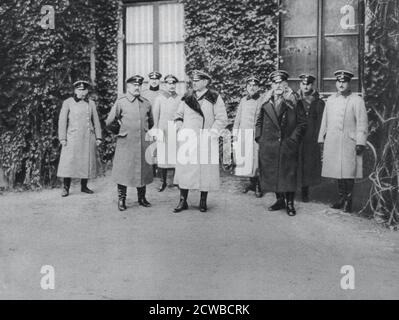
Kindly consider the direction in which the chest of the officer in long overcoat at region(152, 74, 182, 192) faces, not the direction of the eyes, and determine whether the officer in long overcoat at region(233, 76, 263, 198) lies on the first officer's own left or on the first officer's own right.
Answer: on the first officer's own left

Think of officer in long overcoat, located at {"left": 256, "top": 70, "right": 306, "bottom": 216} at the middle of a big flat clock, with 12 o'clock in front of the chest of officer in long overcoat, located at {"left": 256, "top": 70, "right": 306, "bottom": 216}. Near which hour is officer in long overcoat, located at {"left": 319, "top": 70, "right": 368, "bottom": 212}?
officer in long overcoat, located at {"left": 319, "top": 70, "right": 368, "bottom": 212} is roughly at 8 o'clock from officer in long overcoat, located at {"left": 256, "top": 70, "right": 306, "bottom": 216}.

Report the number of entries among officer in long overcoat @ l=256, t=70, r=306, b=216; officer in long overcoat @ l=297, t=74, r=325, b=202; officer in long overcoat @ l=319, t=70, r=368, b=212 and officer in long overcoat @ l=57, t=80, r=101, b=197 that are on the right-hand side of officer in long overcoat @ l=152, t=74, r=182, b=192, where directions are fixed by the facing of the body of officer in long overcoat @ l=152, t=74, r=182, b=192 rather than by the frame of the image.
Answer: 1

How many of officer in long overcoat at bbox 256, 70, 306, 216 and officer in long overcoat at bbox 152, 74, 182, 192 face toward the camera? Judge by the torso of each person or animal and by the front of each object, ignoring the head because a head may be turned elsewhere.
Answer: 2

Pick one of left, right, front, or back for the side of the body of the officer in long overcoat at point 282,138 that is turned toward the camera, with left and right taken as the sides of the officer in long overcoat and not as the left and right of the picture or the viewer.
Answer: front

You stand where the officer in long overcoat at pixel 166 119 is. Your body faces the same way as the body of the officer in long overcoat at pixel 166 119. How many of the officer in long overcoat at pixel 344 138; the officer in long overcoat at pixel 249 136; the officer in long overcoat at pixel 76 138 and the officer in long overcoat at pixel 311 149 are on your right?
1

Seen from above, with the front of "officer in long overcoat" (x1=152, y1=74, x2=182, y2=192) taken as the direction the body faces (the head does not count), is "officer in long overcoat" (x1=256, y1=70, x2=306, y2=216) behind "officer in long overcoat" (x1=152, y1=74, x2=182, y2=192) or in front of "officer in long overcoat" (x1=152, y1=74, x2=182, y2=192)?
in front

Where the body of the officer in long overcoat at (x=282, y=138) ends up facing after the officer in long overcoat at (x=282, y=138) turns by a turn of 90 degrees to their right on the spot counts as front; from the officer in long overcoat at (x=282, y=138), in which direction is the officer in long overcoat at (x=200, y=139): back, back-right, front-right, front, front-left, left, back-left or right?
front

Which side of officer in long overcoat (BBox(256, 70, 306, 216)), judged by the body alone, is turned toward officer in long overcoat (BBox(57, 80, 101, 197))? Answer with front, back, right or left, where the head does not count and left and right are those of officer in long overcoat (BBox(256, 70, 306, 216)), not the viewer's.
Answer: right

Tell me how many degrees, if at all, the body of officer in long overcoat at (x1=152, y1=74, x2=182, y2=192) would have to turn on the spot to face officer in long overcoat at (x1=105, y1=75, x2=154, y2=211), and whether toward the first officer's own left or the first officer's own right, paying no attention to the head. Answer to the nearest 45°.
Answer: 0° — they already face them

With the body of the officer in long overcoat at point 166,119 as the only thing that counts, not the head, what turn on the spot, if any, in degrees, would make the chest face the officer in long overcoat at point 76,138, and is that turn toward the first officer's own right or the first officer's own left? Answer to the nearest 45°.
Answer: approximately 90° to the first officer's own right
